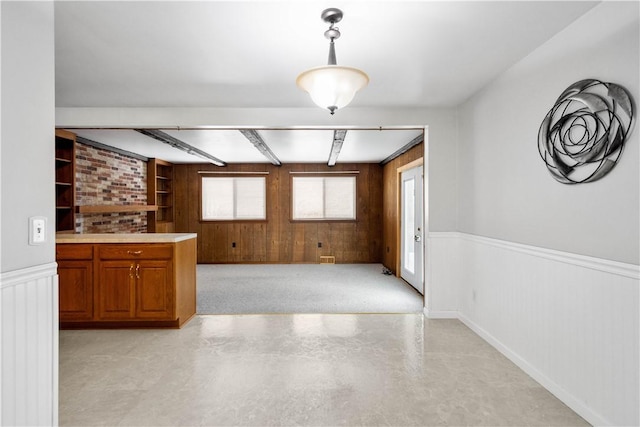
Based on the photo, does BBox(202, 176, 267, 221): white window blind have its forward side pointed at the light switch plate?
yes

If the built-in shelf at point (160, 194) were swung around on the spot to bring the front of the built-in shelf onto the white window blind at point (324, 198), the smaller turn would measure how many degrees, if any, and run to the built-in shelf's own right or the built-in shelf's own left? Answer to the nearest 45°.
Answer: approximately 45° to the built-in shelf's own left

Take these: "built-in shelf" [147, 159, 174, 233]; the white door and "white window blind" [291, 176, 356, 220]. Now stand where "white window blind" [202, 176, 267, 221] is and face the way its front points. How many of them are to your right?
1

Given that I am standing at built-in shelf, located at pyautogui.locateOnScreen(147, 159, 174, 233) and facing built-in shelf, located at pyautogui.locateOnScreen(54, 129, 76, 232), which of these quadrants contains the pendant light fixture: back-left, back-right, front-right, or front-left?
front-left

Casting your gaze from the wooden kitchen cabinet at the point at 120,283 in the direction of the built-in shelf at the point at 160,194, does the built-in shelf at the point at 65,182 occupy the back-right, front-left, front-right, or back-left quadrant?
front-left

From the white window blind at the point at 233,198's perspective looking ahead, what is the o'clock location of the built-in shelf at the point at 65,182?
The built-in shelf is roughly at 1 o'clock from the white window blind.

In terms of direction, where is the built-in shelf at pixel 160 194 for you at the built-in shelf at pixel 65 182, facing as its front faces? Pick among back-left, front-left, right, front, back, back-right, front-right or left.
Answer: left

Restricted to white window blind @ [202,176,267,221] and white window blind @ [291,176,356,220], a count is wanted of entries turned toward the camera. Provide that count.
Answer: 2

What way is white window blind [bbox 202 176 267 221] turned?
toward the camera

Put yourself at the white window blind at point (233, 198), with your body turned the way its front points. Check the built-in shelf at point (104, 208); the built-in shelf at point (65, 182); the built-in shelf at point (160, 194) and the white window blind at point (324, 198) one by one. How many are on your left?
1

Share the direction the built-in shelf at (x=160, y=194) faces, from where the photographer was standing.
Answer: facing the viewer and to the right of the viewer

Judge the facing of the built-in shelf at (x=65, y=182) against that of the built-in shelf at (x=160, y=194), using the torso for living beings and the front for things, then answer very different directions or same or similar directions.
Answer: same or similar directions

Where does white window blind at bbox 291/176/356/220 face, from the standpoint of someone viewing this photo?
facing the viewer

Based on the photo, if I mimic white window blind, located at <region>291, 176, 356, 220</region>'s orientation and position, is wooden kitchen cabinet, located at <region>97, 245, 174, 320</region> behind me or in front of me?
in front

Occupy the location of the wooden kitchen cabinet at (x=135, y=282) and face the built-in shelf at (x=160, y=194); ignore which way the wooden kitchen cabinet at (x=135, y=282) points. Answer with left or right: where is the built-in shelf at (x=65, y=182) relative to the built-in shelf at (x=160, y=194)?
left

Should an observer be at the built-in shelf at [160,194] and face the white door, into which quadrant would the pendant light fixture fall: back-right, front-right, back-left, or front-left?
front-right

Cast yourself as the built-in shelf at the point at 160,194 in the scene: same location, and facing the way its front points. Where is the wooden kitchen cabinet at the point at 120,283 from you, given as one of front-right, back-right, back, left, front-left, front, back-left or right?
front-right

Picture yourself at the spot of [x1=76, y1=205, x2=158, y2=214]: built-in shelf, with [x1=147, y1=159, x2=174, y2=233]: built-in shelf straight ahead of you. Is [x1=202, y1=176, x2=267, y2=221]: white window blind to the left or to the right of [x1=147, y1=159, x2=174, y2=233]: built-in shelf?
right

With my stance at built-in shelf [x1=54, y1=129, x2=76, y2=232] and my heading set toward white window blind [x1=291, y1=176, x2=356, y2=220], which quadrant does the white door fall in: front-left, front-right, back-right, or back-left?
front-right

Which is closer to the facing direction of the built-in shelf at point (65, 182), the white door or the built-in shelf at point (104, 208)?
the white door
